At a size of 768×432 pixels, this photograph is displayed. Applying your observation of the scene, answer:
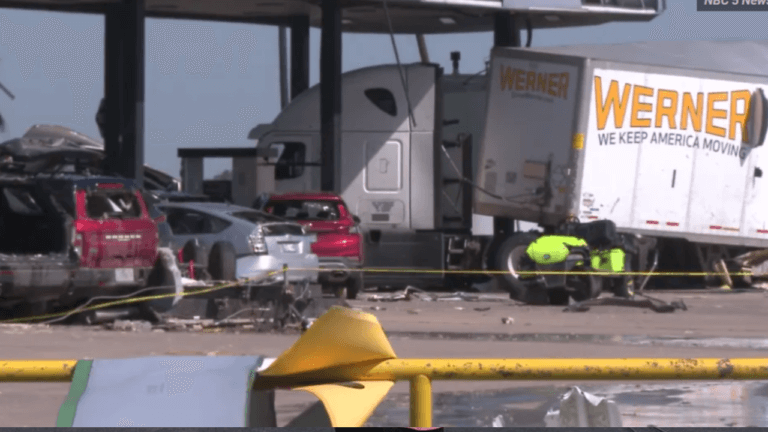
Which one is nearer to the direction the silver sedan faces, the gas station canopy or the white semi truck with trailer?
the gas station canopy

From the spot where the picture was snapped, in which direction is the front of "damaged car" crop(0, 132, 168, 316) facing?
facing away from the viewer and to the left of the viewer

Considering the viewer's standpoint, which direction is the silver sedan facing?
facing away from the viewer and to the left of the viewer

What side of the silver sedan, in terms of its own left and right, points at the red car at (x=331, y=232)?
right

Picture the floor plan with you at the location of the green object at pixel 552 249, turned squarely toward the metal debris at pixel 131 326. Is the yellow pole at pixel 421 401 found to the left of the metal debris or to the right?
left

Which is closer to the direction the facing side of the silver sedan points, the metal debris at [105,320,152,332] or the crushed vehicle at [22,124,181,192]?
the crushed vehicle

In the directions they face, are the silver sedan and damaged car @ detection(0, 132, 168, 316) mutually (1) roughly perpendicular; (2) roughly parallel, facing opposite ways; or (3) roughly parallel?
roughly parallel

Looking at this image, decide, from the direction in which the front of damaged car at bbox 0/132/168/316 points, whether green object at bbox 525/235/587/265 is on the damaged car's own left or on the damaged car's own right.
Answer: on the damaged car's own right

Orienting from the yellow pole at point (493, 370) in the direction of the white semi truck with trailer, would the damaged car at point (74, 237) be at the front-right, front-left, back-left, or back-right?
front-left

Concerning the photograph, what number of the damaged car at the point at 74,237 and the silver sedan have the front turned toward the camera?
0

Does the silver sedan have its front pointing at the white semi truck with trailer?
no
